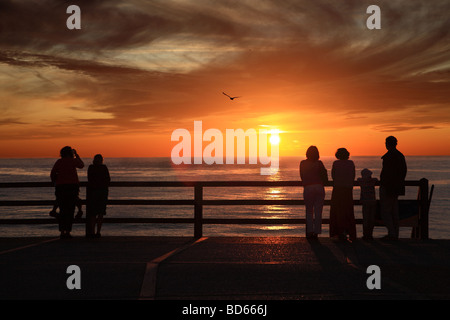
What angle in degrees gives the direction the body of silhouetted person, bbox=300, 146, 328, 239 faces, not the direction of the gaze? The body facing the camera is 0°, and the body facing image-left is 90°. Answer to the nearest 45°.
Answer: approximately 180°

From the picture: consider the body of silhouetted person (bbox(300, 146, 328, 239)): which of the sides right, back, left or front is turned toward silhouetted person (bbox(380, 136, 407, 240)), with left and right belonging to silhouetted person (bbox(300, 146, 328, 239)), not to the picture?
right

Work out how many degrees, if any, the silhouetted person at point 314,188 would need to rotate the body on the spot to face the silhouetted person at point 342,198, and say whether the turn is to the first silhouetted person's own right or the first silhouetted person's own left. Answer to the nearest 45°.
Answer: approximately 90° to the first silhouetted person's own right

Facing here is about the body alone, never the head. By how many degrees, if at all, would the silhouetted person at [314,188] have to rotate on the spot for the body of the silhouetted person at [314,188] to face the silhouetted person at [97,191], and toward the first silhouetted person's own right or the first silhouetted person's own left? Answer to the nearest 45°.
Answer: approximately 90° to the first silhouetted person's own left

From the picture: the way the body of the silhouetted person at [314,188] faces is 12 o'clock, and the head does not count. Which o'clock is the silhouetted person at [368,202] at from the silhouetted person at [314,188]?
the silhouetted person at [368,202] is roughly at 2 o'clock from the silhouetted person at [314,188].

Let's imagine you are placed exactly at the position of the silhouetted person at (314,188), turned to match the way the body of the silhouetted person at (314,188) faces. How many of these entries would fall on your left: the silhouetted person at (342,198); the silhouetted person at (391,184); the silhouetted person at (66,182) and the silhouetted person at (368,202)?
1

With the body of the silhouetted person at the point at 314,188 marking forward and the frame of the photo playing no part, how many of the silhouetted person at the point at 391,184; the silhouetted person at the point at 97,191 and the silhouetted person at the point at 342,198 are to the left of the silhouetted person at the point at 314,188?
1

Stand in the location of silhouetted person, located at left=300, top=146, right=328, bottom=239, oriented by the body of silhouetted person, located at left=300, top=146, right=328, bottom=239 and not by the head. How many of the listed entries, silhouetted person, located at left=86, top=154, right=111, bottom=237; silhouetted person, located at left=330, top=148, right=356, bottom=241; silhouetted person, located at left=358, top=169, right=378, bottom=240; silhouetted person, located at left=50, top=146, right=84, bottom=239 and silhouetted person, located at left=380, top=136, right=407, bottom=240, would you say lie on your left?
2

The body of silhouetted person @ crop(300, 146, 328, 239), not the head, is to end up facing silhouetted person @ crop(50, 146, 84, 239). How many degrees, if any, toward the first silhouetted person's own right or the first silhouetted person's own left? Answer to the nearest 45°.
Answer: approximately 90° to the first silhouetted person's own left
